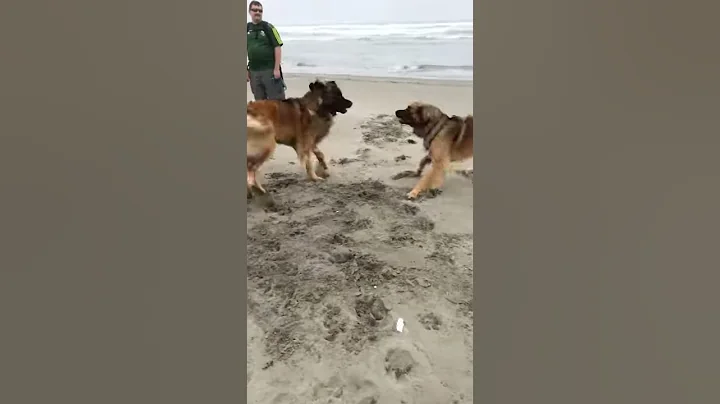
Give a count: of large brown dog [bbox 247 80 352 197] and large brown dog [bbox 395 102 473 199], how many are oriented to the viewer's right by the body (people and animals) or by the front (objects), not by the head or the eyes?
1

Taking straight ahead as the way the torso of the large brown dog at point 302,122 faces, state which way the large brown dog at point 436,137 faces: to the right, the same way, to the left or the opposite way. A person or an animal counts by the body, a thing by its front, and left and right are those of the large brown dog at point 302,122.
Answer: the opposite way

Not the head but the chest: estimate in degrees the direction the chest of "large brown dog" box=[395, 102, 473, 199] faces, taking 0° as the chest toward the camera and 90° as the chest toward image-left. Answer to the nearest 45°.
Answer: approximately 90°

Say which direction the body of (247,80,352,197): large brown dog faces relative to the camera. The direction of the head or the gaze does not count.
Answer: to the viewer's right
